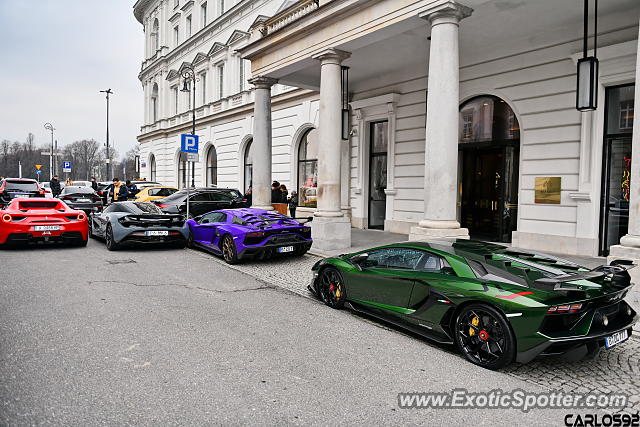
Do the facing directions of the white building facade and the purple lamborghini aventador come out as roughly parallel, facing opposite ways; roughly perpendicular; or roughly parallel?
roughly perpendicular

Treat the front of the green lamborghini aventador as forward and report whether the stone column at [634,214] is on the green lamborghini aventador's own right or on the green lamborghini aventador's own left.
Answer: on the green lamborghini aventador's own right

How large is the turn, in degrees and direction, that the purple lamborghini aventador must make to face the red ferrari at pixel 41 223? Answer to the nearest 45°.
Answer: approximately 45° to its left

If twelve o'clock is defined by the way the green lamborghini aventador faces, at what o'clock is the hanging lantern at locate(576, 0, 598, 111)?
The hanging lantern is roughly at 2 o'clock from the green lamborghini aventador.

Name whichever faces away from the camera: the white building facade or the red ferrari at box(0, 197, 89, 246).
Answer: the red ferrari

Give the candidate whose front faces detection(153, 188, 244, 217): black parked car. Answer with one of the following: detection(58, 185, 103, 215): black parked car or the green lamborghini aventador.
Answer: the green lamborghini aventador

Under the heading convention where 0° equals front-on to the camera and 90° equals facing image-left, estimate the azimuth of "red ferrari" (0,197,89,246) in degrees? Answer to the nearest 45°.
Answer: approximately 180°

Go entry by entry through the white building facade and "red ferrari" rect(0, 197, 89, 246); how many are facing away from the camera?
1

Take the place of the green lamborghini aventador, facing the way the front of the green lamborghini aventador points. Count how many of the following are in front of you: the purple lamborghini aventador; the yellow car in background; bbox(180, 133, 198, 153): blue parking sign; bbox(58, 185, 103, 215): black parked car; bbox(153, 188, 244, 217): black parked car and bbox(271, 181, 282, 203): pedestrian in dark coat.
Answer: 6

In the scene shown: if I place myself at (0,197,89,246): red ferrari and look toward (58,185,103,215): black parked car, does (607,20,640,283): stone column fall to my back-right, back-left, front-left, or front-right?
back-right

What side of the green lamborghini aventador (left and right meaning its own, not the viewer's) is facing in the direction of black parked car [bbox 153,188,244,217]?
front

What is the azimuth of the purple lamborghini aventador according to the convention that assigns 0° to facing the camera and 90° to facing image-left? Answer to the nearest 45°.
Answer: approximately 135°

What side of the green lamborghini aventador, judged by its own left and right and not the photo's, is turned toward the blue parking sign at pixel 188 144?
front

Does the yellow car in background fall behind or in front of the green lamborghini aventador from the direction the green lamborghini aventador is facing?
in front
